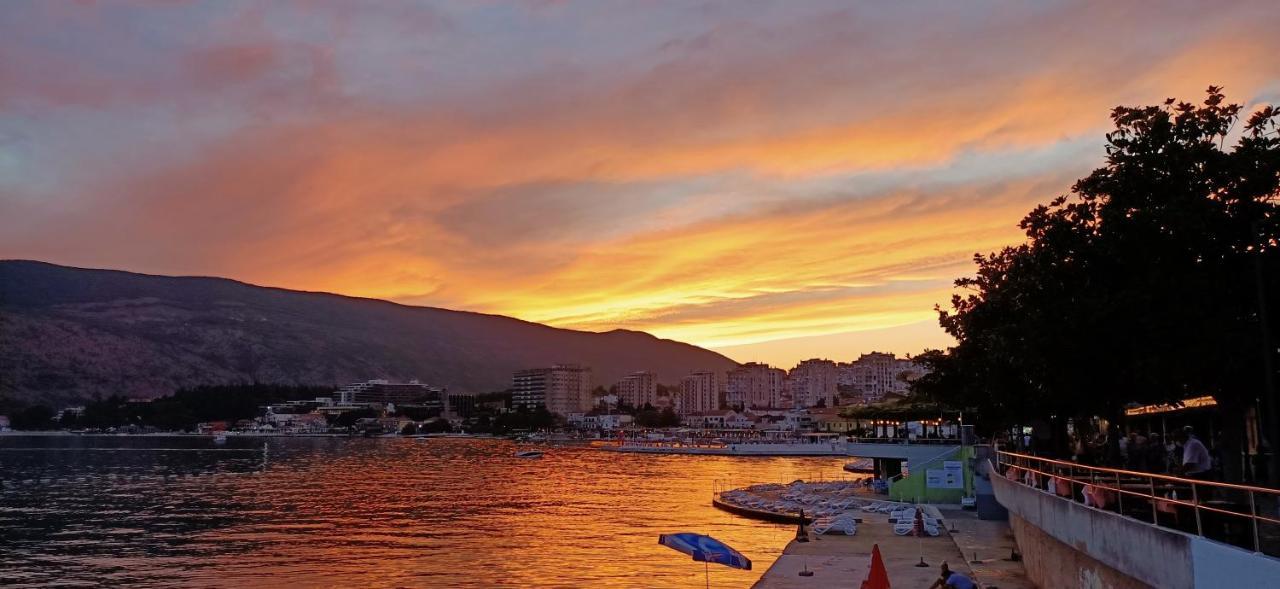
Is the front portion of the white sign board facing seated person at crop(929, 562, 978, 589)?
yes

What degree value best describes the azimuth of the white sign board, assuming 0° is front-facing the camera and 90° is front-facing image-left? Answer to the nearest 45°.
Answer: approximately 0°

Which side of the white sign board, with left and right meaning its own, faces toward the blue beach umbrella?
front

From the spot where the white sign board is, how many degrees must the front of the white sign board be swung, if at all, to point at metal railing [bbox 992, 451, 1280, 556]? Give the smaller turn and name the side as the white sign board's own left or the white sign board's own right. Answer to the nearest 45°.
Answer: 0° — it already faces it
